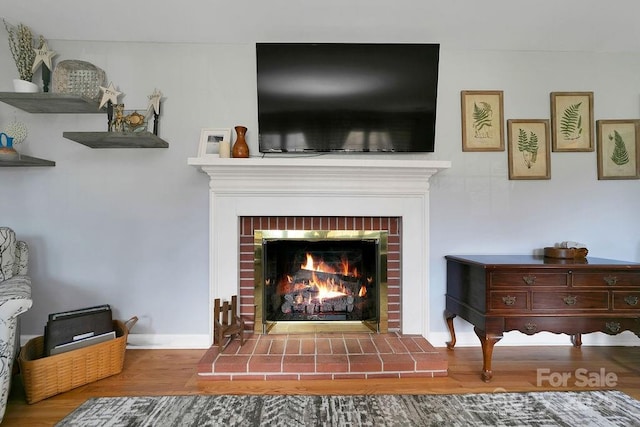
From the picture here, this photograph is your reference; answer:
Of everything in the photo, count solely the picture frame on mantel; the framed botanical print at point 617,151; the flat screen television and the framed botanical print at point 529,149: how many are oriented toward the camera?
4

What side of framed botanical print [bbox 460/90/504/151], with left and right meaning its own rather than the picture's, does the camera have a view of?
front

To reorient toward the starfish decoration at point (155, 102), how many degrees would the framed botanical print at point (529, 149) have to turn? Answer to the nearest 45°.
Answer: approximately 45° to its right

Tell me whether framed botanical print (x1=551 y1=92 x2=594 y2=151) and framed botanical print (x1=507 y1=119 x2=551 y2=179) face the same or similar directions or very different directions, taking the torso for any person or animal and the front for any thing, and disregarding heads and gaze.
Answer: same or similar directions

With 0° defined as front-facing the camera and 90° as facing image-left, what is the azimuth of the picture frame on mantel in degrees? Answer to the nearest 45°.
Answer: approximately 0°

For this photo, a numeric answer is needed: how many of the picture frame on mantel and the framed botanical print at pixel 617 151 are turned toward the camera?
2

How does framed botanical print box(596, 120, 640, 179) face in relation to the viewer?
toward the camera

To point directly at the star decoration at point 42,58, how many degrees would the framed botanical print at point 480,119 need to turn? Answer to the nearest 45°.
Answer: approximately 45° to its right

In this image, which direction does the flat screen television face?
toward the camera

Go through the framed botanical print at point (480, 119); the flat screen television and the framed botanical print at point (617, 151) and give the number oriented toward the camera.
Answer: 3

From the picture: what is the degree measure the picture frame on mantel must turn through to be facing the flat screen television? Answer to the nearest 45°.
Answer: approximately 90° to its left

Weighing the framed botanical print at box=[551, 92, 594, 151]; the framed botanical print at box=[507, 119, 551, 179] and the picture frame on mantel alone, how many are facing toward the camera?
3

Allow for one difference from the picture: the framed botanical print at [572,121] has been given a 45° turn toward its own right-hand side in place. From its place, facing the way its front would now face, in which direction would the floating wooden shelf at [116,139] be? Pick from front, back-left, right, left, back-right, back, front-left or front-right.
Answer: front

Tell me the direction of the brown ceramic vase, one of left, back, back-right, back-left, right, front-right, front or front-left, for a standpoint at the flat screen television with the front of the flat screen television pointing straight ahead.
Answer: right
